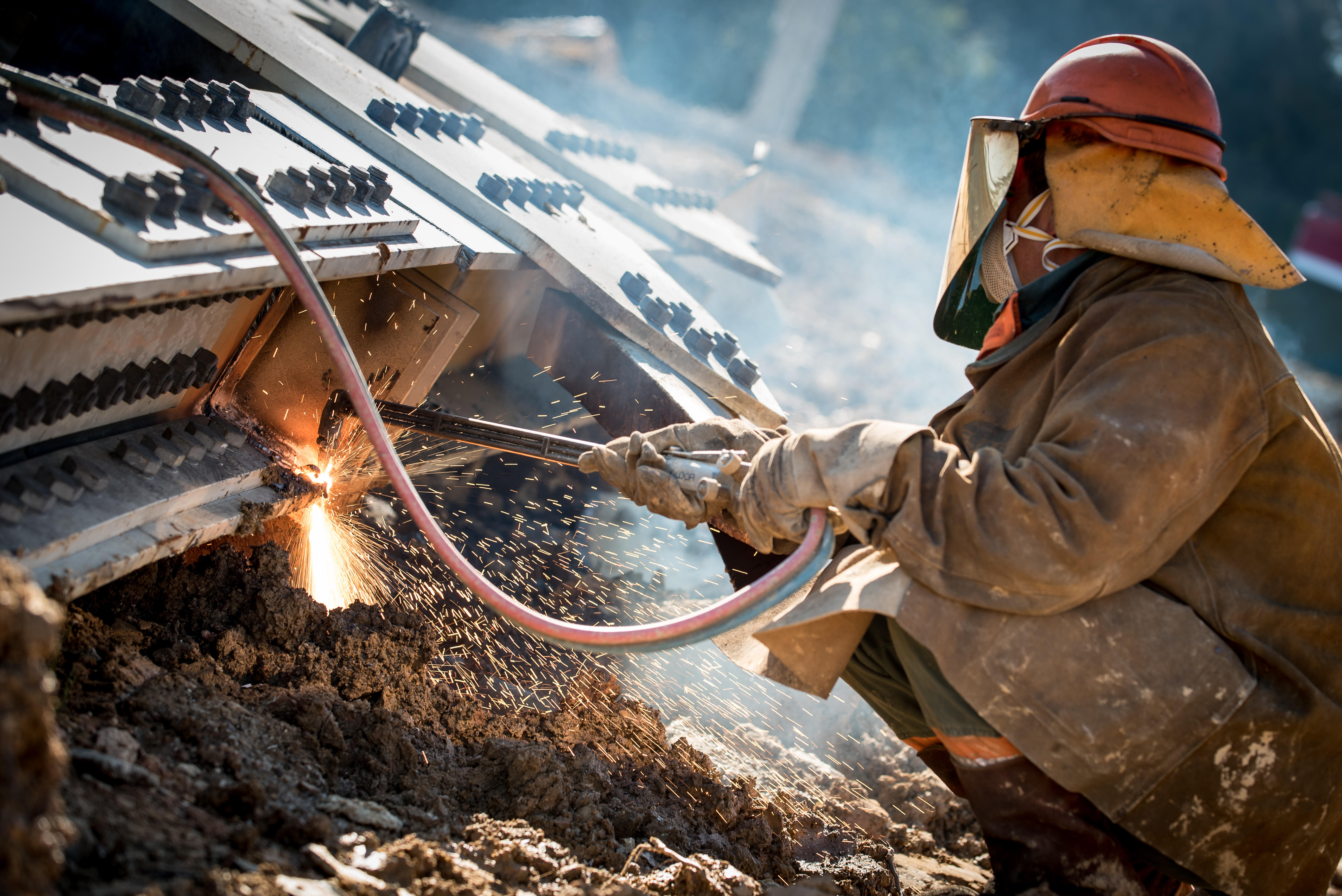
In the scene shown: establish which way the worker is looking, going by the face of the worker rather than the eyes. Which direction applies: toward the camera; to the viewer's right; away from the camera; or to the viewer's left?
to the viewer's left

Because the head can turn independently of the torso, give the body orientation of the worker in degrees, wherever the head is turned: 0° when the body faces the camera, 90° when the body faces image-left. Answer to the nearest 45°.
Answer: approximately 90°
